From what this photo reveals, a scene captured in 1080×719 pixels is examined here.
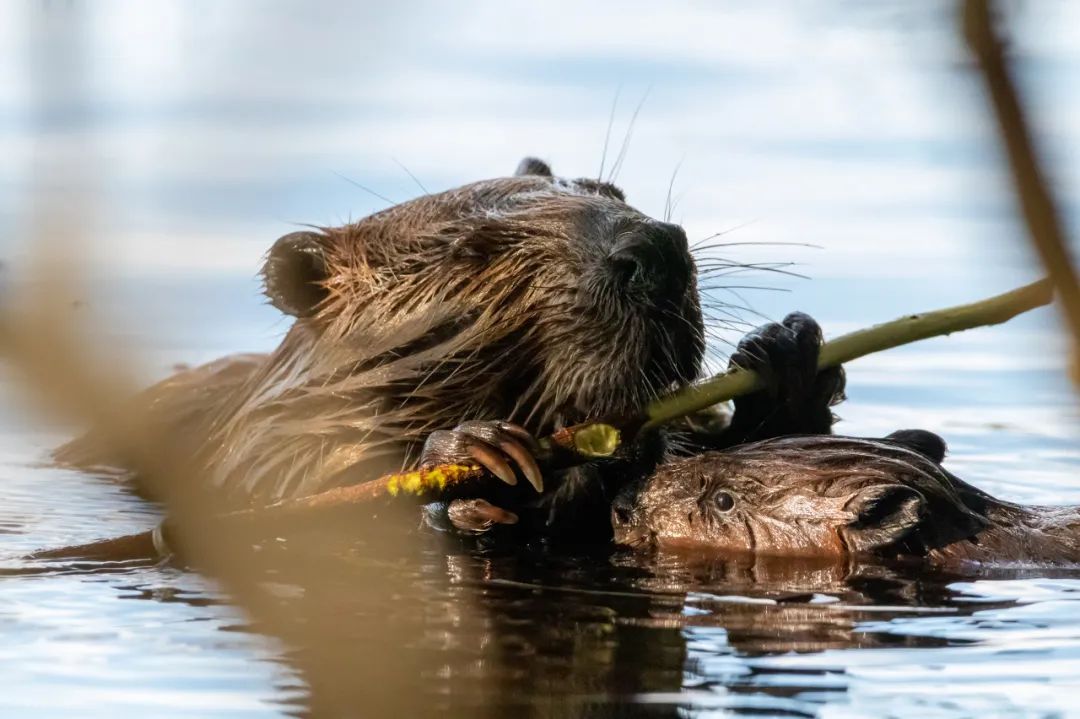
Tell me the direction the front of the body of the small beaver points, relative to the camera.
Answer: to the viewer's left

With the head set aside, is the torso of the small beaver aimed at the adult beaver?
yes

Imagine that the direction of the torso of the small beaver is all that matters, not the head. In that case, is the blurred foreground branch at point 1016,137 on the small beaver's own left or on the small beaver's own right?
on the small beaver's own left

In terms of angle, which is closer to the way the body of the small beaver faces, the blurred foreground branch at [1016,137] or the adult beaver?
the adult beaver
